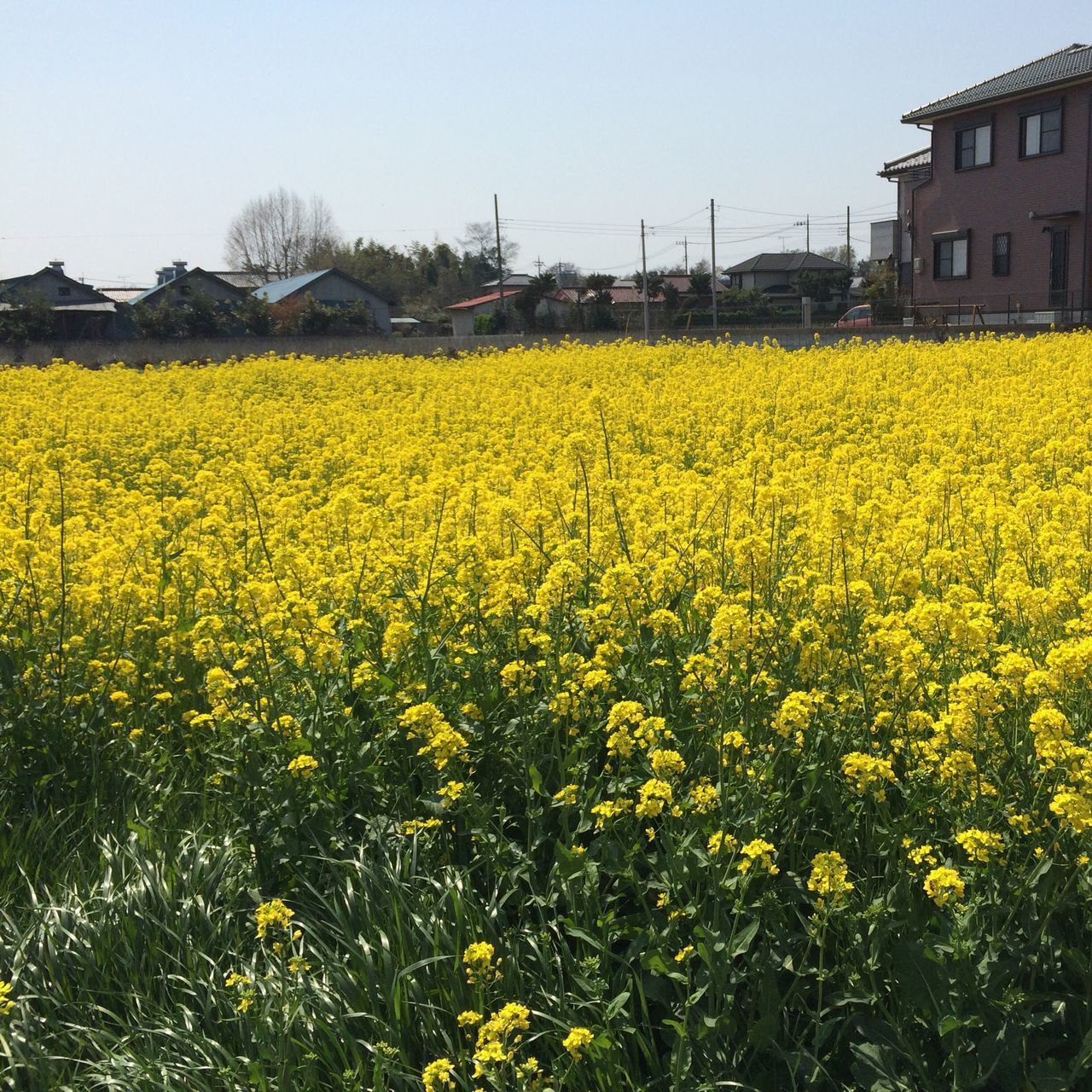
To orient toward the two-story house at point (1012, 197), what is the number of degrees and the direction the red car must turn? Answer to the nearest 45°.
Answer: approximately 135° to its left

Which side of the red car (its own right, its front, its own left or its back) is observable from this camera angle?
left
